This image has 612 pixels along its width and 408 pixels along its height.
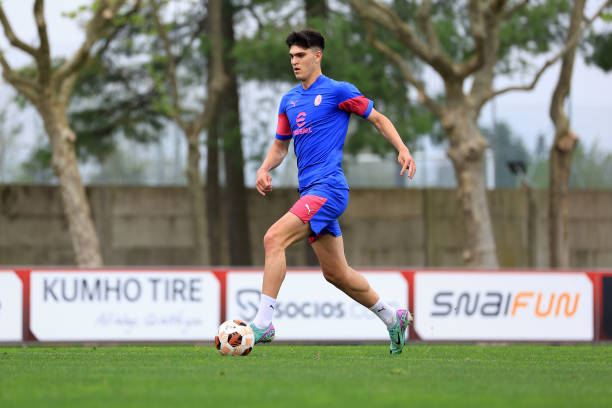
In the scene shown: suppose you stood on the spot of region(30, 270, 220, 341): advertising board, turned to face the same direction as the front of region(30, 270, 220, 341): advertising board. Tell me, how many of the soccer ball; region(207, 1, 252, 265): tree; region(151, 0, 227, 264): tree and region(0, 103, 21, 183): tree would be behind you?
3

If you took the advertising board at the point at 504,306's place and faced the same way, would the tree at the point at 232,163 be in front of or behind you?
behind

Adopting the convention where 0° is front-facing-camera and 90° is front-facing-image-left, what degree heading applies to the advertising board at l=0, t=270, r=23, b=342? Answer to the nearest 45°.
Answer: approximately 0°

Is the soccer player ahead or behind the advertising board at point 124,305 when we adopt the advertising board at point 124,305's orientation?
ahead

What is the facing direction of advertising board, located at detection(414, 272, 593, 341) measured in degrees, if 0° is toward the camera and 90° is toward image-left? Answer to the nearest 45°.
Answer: approximately 0°

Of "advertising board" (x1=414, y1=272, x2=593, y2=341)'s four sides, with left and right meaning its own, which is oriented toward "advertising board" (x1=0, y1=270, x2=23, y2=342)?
right

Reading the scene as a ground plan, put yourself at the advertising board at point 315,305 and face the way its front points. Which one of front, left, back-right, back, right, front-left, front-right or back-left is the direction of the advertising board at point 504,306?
left

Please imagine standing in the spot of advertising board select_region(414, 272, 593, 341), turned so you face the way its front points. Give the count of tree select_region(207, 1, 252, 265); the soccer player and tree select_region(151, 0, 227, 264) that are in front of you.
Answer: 1

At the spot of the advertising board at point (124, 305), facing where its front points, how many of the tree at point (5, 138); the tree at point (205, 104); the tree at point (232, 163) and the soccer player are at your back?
3

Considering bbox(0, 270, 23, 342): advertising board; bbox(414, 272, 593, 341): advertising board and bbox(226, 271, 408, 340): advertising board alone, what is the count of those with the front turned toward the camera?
3

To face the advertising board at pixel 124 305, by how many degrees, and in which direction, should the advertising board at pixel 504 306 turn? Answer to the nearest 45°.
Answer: approximately 90° to its right
